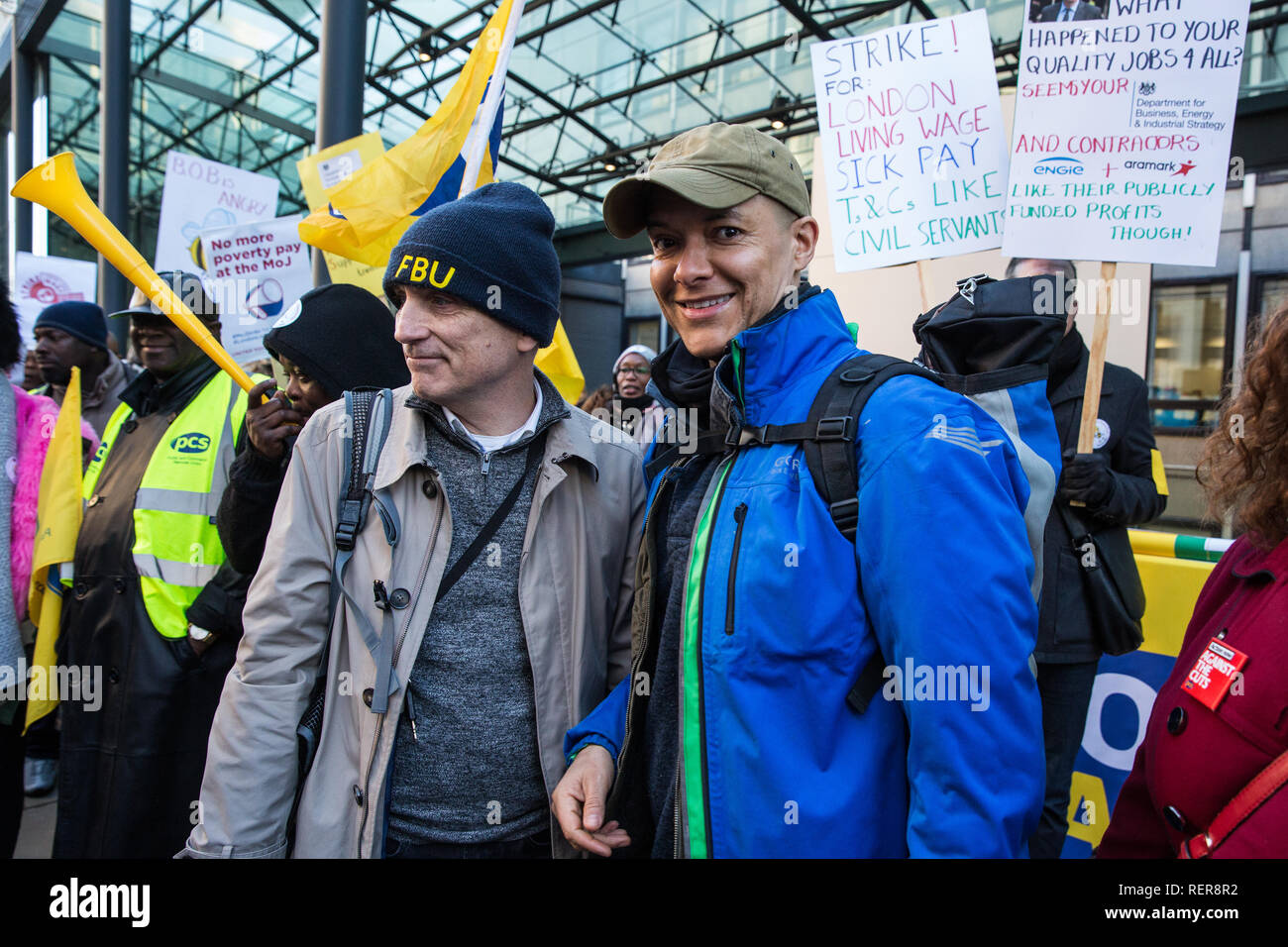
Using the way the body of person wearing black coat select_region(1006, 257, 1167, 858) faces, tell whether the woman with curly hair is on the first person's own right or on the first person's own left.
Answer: on the first person's own left

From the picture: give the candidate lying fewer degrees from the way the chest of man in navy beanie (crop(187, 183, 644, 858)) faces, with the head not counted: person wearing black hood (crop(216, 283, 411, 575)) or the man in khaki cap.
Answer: the man in khaki cap

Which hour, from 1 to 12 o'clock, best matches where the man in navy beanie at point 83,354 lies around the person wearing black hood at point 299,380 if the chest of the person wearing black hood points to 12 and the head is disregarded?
The man in navy beanie is roughly at 4 o'clock from the person wearing black hood.

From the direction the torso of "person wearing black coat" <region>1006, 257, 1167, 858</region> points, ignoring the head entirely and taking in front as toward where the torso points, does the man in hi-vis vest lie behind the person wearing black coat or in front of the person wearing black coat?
in front

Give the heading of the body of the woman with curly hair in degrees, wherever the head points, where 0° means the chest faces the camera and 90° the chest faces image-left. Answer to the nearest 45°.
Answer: approximately 45°

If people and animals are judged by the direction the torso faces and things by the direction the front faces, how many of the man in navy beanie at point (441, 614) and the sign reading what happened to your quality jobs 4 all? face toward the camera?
2

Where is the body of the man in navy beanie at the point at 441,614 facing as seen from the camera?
toward the camera

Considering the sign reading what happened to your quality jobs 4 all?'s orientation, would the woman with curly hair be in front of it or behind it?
in front

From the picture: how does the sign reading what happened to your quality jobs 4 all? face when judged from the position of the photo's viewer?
facing the viewer

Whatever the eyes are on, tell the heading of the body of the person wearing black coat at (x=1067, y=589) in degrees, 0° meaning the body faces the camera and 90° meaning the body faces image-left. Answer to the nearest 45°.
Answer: approximately 45°

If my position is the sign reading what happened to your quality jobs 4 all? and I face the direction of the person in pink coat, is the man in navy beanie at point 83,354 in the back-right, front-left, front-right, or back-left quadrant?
front-right

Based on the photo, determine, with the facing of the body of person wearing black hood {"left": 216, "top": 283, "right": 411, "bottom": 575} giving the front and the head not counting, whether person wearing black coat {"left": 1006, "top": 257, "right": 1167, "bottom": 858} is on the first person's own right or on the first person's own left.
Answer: on the first person's own left

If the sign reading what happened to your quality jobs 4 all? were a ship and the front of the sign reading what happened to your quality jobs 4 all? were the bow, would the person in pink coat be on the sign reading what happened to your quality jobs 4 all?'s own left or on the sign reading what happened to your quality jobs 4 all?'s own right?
on the sign reading what happened to your quality jobs 4 all?'s own right
